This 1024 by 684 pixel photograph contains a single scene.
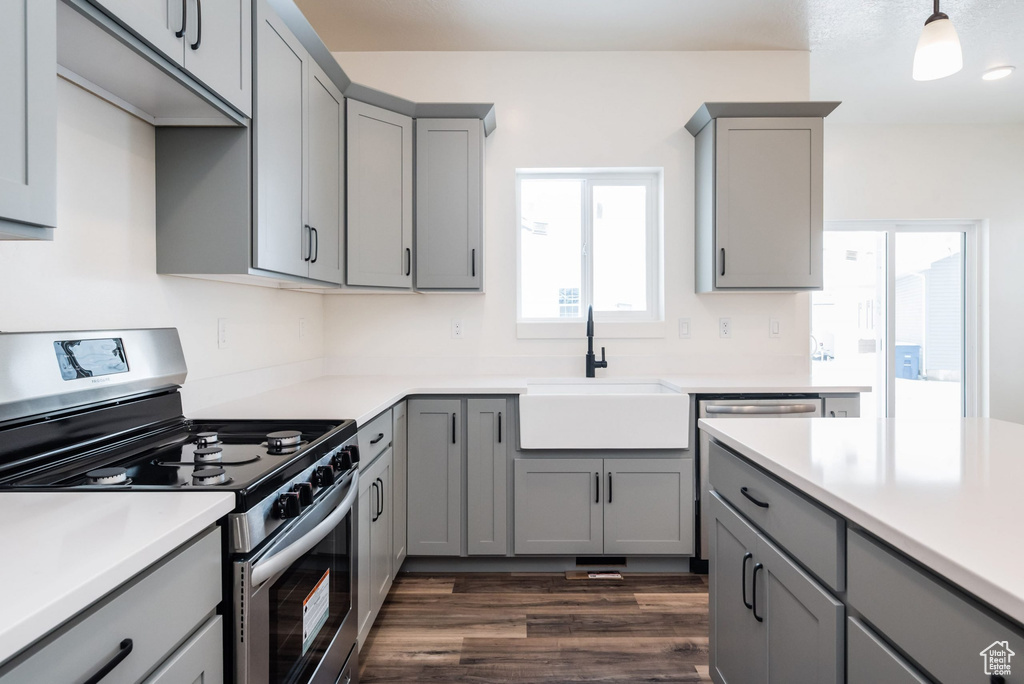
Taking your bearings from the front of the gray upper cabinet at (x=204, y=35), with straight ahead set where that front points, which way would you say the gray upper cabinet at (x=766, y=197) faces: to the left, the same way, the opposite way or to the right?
to the right

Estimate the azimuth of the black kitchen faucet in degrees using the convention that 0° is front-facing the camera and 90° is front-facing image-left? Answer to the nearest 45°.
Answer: approximately 0°

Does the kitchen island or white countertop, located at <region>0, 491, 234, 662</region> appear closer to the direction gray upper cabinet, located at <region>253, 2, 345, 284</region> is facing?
the kitchen island

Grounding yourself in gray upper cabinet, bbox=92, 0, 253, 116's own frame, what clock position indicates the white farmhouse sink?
The white farmhouse sink is roughly at 10 o'clock from the gray upper cabinet.

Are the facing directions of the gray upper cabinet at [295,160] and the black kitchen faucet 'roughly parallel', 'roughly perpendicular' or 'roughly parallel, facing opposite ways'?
roughly perpendicular

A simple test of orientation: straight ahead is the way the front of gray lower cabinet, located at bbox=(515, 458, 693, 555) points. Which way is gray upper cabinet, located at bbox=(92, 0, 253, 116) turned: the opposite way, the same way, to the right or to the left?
to the left

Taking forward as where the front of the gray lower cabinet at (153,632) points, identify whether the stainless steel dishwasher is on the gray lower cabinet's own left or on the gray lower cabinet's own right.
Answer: on the gray lower cabinet's own left

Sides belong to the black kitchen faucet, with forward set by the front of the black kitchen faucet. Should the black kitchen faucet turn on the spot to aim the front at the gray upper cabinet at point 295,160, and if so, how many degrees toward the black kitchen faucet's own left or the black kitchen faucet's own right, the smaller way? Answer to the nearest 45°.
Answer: approximately 45° to the black kitchen faucet's own right

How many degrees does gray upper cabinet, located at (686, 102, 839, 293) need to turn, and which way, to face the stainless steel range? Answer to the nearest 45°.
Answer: approximately 45° to its right
